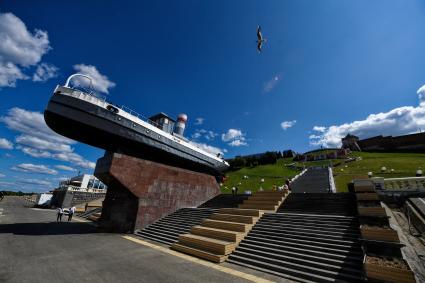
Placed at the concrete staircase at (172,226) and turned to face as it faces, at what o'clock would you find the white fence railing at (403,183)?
The white fence railing is roughly at 8 o'clock from the concrete staircase.

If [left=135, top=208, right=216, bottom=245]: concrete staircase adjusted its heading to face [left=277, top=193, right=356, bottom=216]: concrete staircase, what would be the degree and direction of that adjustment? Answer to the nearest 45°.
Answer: approximately 135° to its left

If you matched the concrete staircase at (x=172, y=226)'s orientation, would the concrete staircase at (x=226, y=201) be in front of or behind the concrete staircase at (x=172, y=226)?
behind

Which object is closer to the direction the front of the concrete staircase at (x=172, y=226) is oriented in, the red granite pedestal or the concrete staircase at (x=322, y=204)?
the red granite pedestal

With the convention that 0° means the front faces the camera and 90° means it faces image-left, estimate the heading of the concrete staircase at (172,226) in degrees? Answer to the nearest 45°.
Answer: approximately 45°
